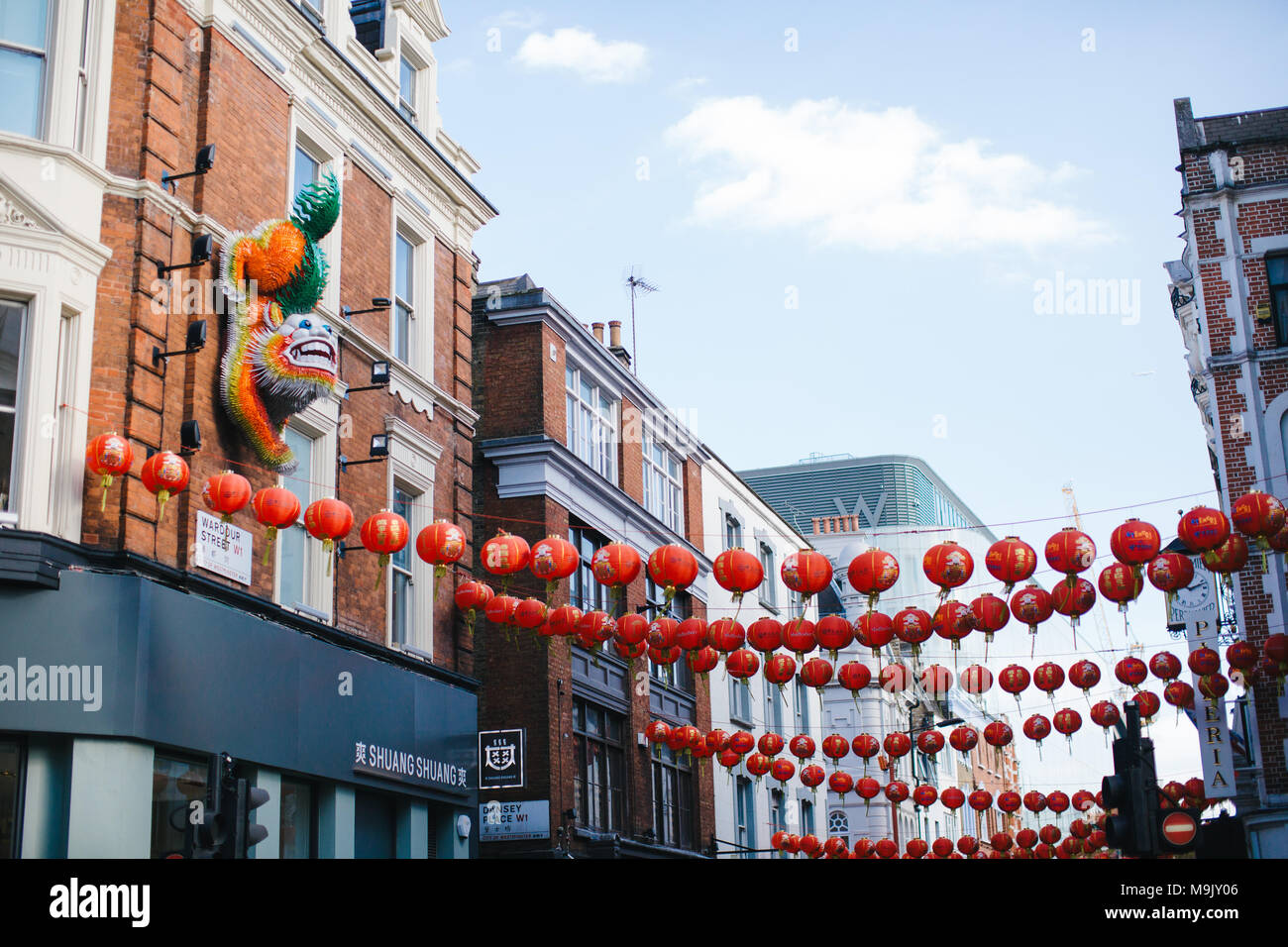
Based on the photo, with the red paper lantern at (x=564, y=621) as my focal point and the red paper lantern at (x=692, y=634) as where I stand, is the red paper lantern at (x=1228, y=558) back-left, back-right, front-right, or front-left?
back-left

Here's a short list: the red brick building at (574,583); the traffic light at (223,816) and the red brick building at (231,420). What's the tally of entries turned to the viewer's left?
0

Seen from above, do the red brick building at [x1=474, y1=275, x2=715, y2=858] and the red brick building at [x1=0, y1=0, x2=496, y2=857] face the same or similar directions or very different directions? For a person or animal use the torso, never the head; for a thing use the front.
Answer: same or similar directions

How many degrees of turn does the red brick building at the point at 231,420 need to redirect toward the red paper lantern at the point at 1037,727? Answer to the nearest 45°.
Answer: approximately 90° to its left

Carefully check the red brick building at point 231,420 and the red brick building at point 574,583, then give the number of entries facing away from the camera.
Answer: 0

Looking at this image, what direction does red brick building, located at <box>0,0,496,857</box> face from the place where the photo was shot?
facing the viewer and to the right of the viewer

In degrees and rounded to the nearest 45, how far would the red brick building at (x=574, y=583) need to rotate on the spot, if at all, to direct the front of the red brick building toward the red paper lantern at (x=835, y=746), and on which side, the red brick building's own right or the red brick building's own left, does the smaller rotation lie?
approximately 45° to the red brick building's own left

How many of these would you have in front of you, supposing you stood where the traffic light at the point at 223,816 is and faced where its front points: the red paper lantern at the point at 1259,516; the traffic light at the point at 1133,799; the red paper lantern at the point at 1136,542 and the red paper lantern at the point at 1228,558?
4

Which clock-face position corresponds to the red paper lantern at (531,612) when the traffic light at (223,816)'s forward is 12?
The red paper lantern is roughly at 10 o'clock from the traffic light.

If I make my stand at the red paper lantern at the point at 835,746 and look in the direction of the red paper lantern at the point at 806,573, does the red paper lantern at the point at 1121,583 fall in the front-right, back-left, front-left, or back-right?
front-left
